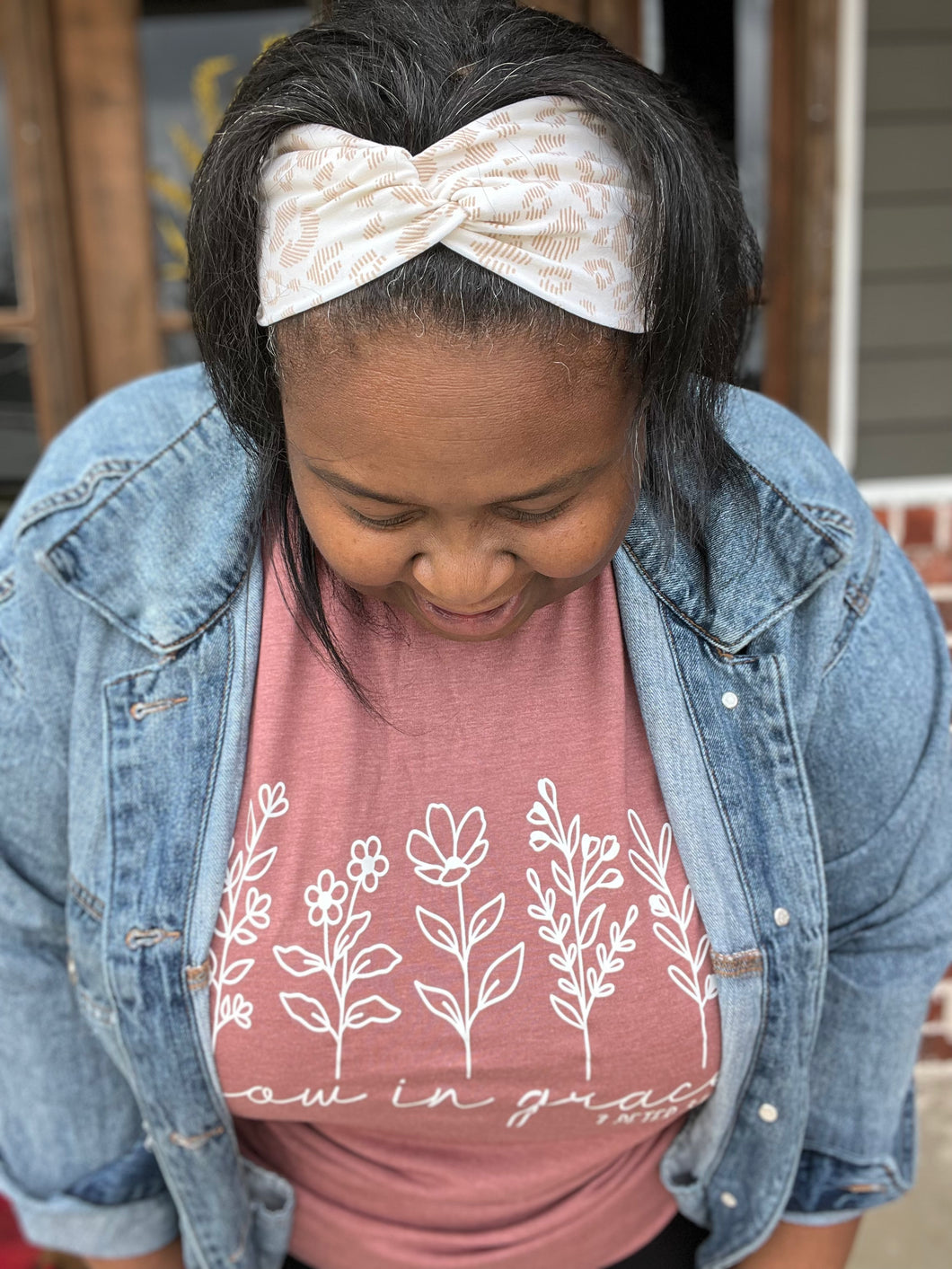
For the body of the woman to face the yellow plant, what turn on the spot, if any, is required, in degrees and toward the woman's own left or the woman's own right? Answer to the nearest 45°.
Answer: approximately 180°

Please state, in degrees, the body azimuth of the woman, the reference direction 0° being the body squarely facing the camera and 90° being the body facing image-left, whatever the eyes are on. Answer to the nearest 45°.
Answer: approximately 0°
